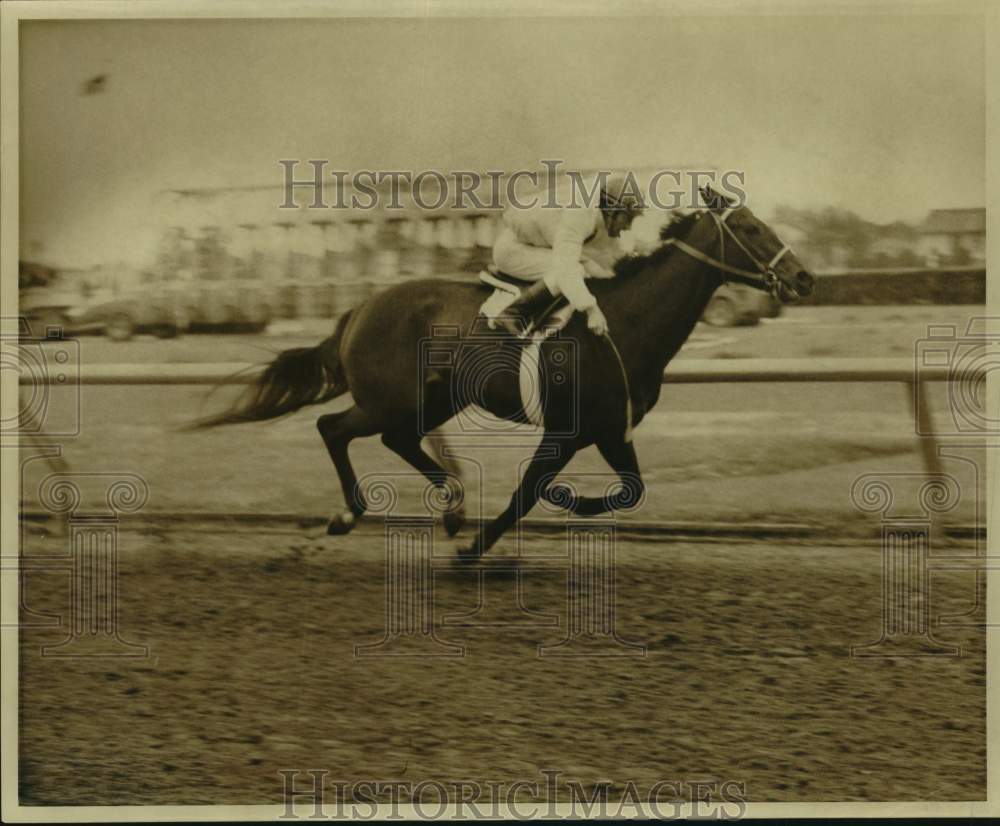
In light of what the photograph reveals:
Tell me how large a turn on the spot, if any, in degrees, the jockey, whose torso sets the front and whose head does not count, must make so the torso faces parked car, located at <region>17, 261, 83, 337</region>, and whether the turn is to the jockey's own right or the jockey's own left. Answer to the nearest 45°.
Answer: approximately 180°

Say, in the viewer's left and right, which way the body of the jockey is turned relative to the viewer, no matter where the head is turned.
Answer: facing to the right of the viewer
